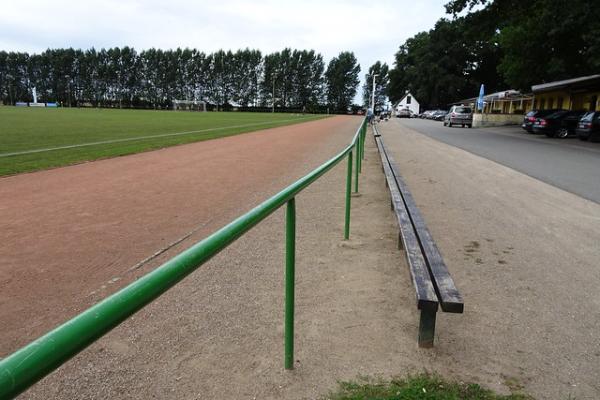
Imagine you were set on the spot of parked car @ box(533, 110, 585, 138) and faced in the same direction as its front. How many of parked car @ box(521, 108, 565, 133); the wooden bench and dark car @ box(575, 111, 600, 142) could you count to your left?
1

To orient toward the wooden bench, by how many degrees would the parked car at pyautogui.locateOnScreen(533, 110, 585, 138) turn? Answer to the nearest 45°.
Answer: approximately 135° to its right

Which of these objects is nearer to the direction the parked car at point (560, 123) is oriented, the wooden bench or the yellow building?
the yellow building

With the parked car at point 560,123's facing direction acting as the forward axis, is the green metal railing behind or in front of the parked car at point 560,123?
behind

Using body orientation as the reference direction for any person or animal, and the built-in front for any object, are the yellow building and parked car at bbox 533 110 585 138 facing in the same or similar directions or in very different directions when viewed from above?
very different directions

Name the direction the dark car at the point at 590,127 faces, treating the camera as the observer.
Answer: facing away from the viewer and to the right of the viewer

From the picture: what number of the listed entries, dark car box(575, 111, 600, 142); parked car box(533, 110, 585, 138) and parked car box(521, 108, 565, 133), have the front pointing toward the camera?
0

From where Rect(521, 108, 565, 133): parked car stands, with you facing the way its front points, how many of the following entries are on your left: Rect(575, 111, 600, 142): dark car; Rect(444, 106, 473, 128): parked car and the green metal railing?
1

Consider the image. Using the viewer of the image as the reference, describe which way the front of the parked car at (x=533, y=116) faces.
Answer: facing away from the viewer and to the right of the viewer

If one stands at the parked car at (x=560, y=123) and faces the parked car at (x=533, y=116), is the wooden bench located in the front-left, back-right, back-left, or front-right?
back-left

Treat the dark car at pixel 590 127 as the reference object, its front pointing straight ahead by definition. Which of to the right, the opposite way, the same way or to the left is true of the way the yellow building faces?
the opposite way

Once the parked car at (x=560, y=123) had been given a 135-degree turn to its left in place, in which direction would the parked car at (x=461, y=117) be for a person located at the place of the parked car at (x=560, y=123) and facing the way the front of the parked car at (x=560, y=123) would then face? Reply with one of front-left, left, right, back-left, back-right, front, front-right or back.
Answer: front-right

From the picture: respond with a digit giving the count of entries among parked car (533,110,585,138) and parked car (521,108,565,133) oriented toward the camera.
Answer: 0

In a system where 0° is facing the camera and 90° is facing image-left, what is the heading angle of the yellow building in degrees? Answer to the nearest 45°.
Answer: approximately 45°

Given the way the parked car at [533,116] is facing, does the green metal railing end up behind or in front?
behind

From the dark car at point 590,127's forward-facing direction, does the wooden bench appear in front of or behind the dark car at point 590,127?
behind

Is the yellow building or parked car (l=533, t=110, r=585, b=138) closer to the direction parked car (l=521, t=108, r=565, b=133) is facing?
the yellow building

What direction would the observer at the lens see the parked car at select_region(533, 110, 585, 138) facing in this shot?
facing away from the viewer and to the right of the viewer

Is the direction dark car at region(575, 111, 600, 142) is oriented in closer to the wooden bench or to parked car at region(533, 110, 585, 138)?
the parked car
